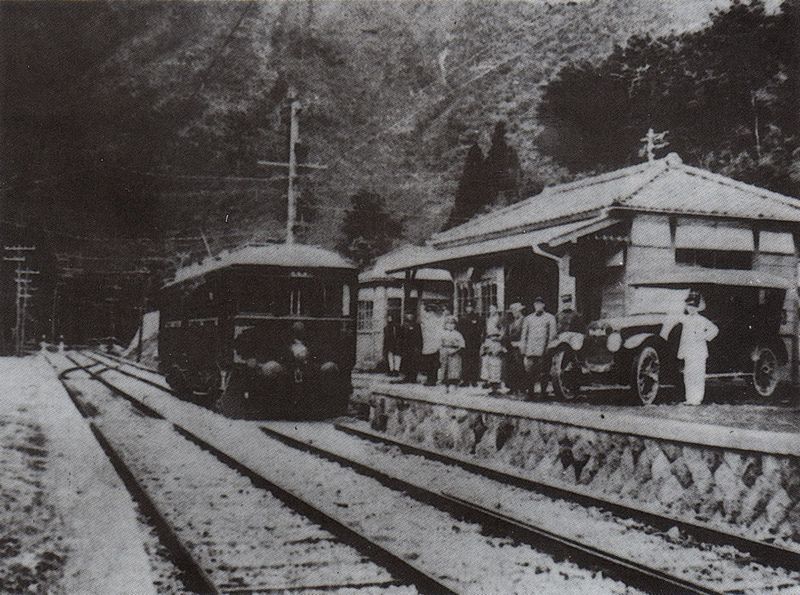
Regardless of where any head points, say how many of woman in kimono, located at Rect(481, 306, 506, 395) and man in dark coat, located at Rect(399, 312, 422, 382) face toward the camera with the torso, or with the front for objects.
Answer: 2

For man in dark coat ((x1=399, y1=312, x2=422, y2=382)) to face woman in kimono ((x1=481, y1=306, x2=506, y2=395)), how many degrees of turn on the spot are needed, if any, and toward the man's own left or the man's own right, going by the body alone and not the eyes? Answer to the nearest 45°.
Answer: approximately 45° to the man's own left

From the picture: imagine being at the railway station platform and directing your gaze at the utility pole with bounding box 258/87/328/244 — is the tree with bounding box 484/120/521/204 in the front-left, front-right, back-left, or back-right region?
front-right

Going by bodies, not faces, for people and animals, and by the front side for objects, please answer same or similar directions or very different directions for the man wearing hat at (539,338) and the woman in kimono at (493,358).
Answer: same or similar directions

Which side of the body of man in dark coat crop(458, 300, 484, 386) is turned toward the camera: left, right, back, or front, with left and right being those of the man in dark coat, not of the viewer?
front

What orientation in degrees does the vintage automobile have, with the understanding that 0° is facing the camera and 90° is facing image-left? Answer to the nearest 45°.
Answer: approximately 45°

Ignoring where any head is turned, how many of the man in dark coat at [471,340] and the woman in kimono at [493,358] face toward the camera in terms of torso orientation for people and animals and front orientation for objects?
2

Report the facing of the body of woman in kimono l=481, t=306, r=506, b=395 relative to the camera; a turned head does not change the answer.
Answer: toward the camera
